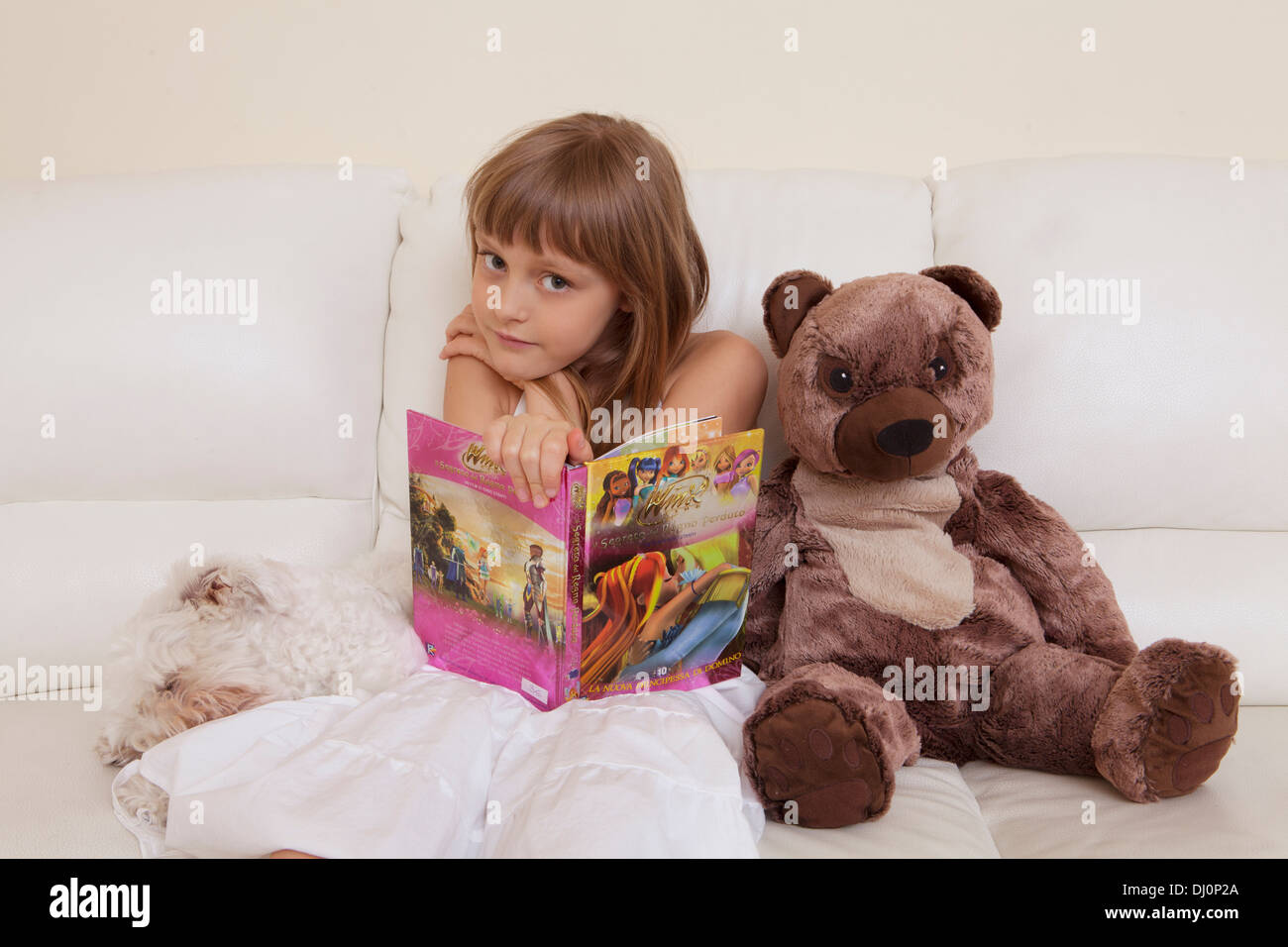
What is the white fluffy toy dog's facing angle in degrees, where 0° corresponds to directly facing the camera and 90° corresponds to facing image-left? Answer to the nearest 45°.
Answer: approximately 90°

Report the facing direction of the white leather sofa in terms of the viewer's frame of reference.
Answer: facing the viewer
